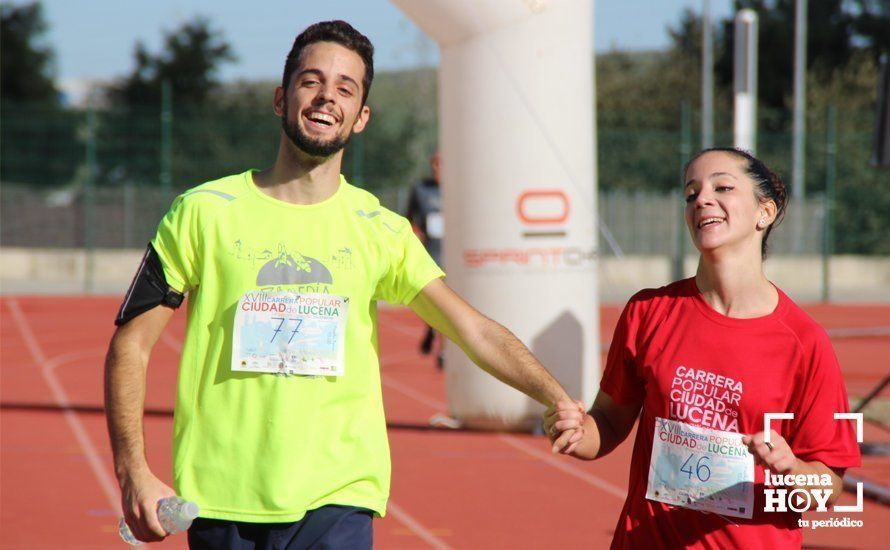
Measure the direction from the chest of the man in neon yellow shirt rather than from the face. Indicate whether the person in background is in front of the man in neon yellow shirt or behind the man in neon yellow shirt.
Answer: behind

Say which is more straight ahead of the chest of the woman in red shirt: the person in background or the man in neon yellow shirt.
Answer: the man in neon yellow shirt

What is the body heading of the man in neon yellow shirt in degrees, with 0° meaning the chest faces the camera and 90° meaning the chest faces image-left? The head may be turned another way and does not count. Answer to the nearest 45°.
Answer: approximately 0°

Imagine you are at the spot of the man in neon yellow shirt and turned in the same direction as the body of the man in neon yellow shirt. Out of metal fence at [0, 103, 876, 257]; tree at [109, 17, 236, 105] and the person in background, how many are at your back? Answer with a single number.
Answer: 3

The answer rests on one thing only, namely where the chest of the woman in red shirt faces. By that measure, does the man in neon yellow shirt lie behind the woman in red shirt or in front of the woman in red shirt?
in front

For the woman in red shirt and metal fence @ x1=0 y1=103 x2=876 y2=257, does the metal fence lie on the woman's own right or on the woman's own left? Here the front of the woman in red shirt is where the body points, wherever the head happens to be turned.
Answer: on the woman's own right

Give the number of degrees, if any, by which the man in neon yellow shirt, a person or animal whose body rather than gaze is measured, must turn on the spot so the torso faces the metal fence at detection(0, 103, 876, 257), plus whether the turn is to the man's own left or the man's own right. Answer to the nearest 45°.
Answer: approximately 180°

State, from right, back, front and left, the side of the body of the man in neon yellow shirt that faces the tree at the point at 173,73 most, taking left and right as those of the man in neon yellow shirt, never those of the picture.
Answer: back

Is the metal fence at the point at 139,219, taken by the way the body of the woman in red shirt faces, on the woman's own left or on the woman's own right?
on the woman's own right
